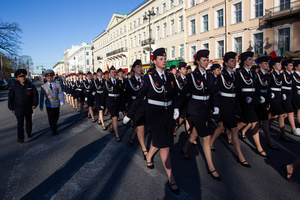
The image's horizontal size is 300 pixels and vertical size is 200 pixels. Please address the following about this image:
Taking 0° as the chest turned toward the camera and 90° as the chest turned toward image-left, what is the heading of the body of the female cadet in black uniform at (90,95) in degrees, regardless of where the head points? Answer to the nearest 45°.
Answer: approximately 315°

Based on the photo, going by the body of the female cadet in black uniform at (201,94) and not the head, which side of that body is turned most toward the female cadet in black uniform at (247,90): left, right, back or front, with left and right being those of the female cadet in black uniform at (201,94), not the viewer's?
left

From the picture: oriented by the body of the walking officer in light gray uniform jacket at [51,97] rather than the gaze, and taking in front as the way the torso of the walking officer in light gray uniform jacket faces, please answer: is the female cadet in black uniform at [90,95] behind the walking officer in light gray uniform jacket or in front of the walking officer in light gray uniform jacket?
behind

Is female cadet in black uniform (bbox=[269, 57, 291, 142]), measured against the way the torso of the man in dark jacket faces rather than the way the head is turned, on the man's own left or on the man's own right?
on the man's own left

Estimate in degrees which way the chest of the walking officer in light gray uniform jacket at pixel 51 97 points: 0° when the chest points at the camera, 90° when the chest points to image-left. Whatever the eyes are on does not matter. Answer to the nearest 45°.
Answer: approximately 0°

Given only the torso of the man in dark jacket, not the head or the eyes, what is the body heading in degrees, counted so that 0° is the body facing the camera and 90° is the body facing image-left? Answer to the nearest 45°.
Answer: approximately 0°

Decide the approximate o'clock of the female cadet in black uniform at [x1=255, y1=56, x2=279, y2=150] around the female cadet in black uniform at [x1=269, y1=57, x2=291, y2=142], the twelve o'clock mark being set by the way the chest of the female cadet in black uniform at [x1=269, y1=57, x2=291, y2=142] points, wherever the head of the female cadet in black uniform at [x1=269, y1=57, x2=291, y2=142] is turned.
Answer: the female cadet in black uniform at [x1=255, y1=56, x2=279, y2=150] is roughly at 2 o'clock from the female cadet in black uniform at [x1=269, y1=57, x2=291, y2=142].

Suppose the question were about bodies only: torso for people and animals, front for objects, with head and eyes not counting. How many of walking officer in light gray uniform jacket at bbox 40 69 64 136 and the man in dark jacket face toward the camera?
2
